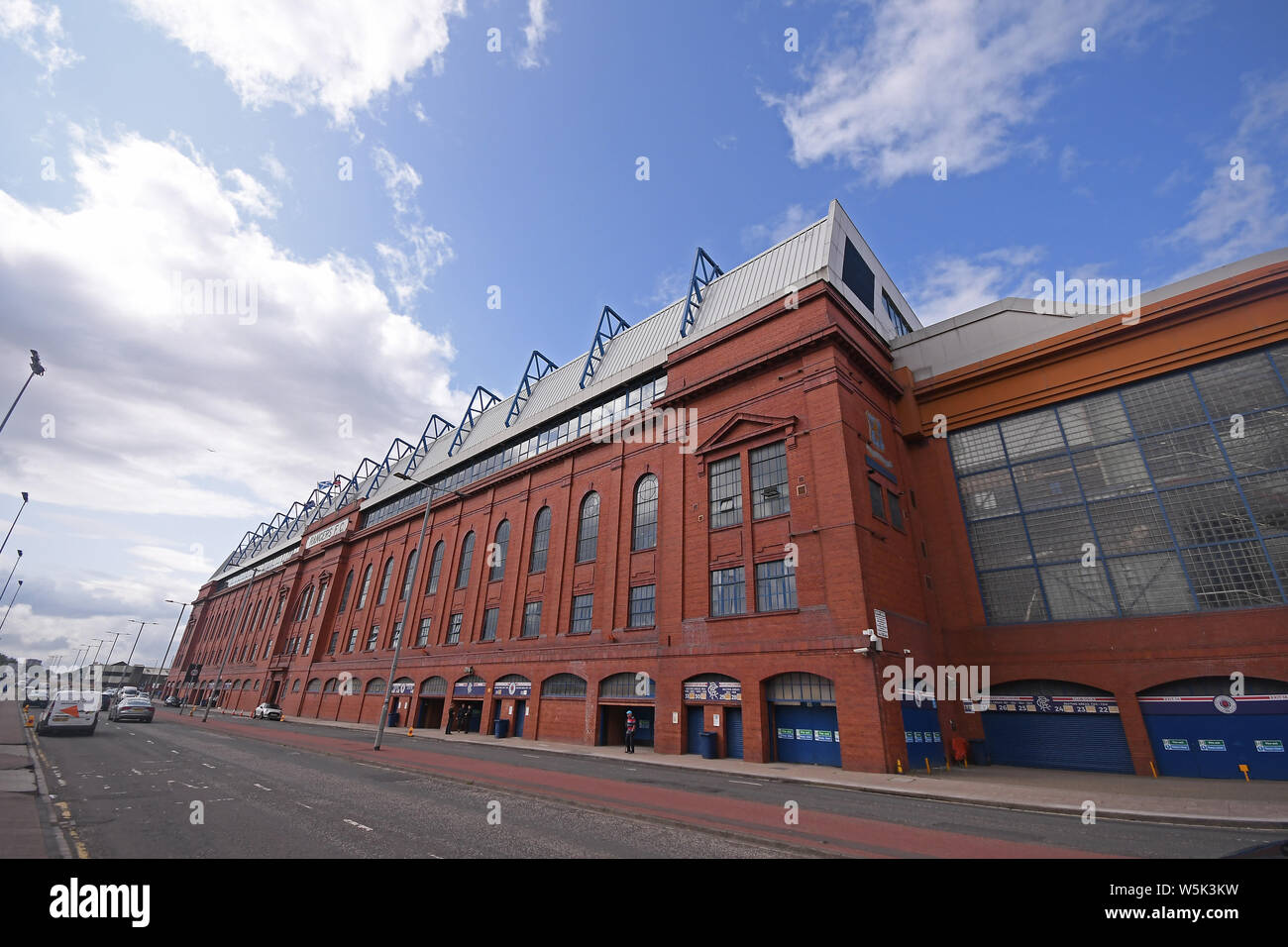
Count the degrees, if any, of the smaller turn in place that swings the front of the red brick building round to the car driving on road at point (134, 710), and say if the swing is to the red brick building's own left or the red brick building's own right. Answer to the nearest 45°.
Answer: approximately 45° to the red brick building's own right

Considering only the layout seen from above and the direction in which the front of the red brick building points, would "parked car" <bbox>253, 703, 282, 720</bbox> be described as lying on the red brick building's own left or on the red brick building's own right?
on the red brick building's own right

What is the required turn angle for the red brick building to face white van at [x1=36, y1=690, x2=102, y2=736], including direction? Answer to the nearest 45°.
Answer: approximately 45° to its right

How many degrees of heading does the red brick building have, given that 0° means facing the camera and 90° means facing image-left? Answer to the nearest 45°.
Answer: approximately 45°
